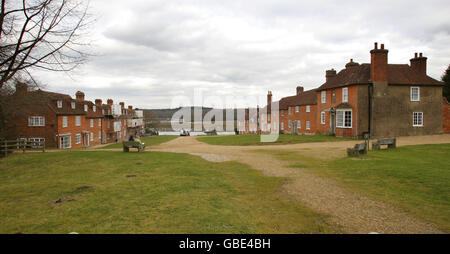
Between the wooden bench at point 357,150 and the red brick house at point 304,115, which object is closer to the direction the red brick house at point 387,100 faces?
the wooden bench

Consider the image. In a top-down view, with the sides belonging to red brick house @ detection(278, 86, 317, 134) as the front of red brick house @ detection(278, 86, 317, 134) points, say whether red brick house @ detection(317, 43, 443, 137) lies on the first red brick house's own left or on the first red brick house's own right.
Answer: on the first red brick house's own left

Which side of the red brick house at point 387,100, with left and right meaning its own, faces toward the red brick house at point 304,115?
right

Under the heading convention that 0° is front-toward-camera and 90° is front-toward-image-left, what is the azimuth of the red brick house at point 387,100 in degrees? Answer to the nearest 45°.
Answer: approximately 45°

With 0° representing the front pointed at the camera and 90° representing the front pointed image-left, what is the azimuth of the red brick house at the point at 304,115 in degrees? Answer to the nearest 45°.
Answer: approximately 45°

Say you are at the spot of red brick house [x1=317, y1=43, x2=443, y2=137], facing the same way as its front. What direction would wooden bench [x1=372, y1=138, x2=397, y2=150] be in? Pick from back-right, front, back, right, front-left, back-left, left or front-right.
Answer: front-left
